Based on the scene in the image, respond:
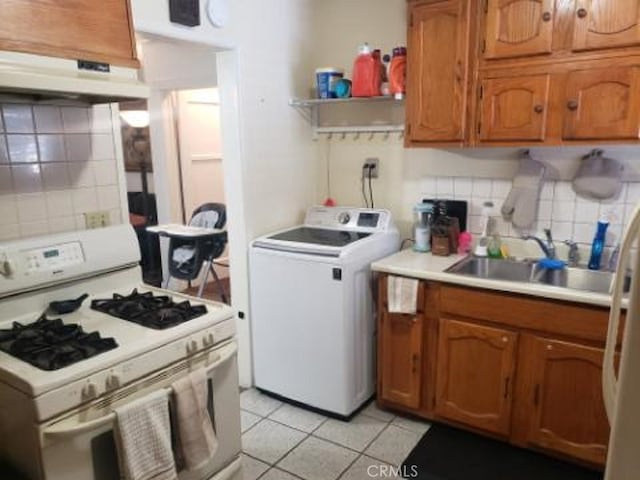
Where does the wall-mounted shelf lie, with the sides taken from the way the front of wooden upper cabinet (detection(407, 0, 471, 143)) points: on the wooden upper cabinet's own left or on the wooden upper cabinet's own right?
on the wooden upper cabinet's own right

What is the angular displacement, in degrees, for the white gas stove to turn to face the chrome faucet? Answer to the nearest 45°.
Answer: approximately 45° to its left

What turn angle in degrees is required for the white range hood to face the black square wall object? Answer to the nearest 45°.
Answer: approximately 90° to its left

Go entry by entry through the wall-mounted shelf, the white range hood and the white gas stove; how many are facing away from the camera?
0

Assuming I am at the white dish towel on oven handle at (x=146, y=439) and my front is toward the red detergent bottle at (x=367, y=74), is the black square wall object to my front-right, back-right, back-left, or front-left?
front-left

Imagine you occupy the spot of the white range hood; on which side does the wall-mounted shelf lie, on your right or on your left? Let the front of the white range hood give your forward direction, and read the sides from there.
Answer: on your left

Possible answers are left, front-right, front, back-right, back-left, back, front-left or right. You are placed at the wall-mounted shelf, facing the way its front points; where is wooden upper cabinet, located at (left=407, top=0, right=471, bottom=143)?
left

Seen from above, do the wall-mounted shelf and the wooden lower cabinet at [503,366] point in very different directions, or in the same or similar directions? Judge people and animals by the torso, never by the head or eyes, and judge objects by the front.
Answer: same or similar directions

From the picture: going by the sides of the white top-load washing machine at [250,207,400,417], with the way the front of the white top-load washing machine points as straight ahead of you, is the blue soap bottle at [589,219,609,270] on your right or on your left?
on your left

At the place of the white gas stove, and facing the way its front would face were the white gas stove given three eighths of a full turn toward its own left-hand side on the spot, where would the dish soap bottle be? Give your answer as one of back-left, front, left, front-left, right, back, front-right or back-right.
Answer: right

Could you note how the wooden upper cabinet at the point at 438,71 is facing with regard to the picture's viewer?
facing the viewer and to the left of the viewer

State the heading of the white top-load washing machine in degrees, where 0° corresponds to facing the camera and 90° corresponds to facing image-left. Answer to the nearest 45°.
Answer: approximately 45°

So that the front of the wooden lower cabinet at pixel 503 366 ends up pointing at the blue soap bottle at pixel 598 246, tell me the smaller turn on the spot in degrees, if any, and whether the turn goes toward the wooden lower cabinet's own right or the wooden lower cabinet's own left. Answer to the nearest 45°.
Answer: approximately 180°

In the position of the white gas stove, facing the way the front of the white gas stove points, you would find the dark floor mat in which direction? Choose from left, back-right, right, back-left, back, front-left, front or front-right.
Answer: front-left
